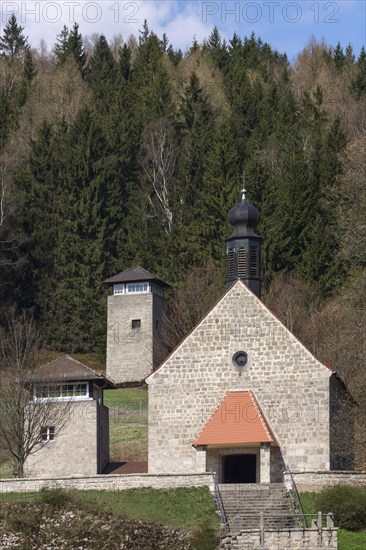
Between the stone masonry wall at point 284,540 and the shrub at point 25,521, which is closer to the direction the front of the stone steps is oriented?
the stone masonry wall

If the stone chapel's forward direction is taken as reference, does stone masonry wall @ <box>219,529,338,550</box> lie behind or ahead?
ahead

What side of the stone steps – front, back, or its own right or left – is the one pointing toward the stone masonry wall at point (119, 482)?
right

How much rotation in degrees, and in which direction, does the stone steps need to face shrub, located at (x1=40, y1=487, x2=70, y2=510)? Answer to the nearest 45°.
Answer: approximately 90° to its right

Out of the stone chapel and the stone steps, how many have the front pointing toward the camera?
2

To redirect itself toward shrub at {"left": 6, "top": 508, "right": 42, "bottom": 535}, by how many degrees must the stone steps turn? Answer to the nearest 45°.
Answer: approximately 90° to its right

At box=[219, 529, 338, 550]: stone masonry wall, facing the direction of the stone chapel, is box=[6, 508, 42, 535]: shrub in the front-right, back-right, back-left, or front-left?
front-left

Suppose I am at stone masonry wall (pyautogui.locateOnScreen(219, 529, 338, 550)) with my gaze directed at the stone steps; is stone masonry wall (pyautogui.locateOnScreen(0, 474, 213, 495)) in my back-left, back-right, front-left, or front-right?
front-left

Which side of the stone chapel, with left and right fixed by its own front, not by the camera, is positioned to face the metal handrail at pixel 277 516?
front

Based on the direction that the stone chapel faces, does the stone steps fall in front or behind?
in front

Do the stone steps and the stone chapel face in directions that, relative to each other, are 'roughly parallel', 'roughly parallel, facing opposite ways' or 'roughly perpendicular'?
roughly parallel

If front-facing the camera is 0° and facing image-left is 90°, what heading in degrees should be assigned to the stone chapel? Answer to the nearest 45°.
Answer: approximately 0°

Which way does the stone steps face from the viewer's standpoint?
toward the camera
